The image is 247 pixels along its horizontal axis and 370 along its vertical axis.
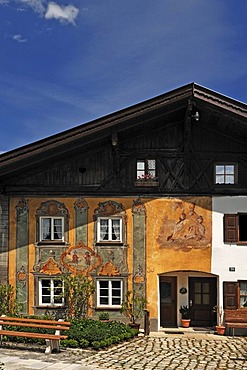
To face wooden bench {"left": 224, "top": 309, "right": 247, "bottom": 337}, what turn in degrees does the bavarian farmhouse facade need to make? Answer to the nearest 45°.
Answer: approximately 90° to its left

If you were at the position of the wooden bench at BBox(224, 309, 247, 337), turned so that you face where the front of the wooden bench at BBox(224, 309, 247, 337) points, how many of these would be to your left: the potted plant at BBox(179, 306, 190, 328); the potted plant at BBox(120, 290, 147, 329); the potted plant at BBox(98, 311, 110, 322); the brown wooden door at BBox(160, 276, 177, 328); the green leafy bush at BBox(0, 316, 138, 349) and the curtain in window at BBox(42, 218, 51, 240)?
0

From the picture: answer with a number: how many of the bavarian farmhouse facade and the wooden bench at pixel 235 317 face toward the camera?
2

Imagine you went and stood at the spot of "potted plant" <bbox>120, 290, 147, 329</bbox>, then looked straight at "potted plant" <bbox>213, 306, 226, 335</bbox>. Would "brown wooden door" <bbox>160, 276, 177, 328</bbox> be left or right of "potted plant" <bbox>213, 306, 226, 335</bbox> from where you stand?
left

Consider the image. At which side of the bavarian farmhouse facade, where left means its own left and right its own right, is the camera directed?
front

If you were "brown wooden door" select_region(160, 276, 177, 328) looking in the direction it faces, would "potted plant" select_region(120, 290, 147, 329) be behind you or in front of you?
in front

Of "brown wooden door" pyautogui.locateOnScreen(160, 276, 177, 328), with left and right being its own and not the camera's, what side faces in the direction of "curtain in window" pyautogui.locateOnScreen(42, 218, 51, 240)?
right

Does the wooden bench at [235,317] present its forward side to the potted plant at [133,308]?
no

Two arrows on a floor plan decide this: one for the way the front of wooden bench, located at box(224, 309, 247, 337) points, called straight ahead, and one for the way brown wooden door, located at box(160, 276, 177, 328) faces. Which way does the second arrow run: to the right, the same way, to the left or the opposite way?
the same way

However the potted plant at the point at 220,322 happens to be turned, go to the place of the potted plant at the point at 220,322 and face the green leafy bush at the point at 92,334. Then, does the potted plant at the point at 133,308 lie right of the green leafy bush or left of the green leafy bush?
right

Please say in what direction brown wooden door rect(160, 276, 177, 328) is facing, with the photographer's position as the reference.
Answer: facing the viewer
